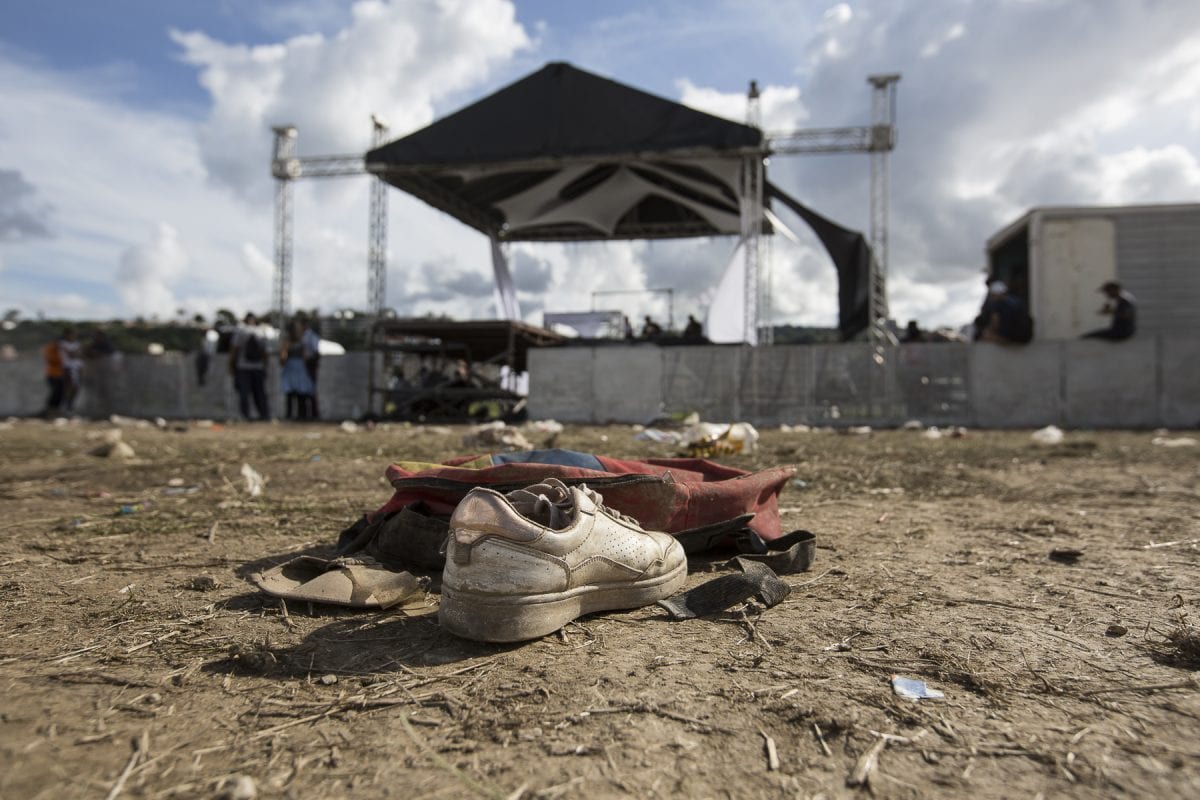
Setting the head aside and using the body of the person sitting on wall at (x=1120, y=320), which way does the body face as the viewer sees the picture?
to the viewer's left

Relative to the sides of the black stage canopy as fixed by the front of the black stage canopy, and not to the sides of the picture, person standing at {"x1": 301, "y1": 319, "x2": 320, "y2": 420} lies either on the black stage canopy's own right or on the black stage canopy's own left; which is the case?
on the black stage canopy's own right

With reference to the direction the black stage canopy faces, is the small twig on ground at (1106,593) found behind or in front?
in front

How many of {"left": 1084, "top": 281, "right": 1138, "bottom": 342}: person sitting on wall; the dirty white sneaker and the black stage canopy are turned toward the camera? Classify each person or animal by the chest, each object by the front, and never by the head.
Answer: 1

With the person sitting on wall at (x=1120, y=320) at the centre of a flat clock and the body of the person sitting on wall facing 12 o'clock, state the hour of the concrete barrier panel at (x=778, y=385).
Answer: The concrete barrier panel is roughly at 11 o'clock from the person sitting on wall.

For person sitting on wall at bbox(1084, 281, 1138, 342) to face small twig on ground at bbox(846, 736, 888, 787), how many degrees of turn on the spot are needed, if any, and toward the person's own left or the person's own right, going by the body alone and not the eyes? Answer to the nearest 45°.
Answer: approximately 90° to the person's own left

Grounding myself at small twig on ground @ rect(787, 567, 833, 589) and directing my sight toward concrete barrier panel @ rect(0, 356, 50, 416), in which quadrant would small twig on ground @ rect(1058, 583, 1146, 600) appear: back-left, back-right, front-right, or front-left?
back-right

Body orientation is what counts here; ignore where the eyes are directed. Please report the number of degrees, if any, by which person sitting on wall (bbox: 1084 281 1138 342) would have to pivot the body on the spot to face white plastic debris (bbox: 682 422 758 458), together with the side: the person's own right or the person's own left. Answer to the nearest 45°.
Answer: approximately 90° to the person's own left

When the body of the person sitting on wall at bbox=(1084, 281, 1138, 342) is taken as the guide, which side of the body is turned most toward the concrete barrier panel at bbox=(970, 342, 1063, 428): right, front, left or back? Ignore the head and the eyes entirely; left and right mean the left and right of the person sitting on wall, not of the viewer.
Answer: front

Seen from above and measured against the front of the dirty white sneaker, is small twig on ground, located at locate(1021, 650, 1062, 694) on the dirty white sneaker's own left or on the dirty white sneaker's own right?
on the dirty white sneaker's own right

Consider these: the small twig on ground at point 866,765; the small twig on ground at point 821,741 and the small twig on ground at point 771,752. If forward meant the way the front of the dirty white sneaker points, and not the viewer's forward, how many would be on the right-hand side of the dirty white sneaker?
3

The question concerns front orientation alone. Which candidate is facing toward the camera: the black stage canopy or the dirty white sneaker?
the black stage canopy

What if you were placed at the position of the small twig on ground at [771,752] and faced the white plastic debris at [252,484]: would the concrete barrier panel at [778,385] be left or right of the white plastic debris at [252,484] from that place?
right

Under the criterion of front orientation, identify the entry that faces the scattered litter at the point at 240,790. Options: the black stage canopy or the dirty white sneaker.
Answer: the black stage canopy

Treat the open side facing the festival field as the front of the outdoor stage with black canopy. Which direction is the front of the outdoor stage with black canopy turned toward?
toward the camera

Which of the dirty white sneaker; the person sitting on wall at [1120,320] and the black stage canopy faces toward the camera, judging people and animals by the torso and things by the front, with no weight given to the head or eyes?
the black stage canopy

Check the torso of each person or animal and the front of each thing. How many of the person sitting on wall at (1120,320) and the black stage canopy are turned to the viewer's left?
1

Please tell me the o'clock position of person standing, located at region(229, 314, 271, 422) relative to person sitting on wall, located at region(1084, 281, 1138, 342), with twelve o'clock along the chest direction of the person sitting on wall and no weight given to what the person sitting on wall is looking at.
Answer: The person standing is roughly at 11 o'clock from the person sitting on wall.

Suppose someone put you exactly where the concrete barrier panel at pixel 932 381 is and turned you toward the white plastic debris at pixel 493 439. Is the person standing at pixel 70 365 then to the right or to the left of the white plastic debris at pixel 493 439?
right
